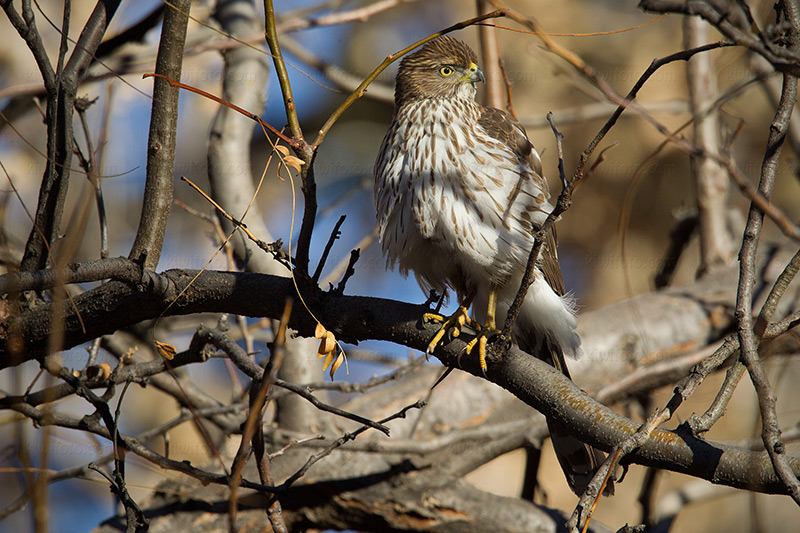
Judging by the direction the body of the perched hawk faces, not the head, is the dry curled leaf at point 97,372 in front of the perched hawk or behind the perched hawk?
in front

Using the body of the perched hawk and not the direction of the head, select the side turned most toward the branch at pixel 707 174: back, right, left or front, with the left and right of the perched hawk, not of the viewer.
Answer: back

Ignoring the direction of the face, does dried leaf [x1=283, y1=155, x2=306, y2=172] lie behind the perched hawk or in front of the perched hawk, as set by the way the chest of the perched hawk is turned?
in front

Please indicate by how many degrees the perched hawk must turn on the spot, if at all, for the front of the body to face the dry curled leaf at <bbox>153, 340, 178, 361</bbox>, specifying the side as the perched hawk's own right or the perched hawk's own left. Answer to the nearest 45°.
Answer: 0° — it already faces it

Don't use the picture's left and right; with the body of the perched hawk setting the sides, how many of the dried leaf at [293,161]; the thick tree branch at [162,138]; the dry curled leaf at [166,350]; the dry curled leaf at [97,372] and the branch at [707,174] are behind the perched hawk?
1

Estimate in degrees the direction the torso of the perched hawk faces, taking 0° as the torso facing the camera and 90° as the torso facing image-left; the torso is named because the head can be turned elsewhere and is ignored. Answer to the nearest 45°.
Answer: approximately 45°

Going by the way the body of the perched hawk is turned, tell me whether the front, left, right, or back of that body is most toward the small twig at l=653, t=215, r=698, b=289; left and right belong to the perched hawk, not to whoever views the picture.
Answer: back
